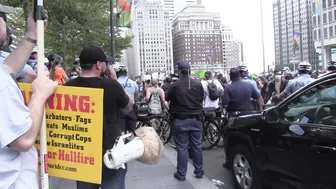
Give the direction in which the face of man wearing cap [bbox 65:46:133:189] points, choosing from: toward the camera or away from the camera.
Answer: away from the camera

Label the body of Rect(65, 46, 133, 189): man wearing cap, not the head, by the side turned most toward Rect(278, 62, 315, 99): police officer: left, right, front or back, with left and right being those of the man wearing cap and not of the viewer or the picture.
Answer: front

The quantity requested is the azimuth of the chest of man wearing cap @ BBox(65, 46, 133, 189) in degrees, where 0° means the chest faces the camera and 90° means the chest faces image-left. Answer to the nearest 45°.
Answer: approximately 225°

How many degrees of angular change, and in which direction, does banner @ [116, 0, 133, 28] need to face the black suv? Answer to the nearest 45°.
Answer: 0° — it already faces it

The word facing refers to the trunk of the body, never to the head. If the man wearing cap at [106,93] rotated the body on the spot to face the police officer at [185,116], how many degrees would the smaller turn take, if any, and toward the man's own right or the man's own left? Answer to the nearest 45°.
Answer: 0° — they already face them

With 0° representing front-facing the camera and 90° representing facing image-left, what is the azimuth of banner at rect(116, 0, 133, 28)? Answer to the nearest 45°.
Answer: approximately 0°
